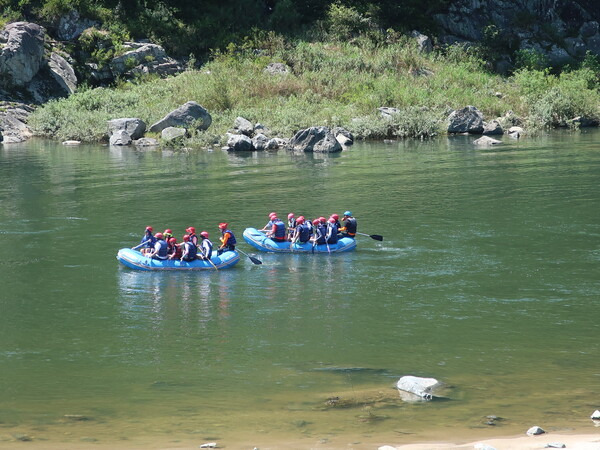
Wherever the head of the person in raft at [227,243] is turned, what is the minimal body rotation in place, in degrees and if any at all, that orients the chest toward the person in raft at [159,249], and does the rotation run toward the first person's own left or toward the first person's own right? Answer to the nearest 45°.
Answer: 0° — they already face them

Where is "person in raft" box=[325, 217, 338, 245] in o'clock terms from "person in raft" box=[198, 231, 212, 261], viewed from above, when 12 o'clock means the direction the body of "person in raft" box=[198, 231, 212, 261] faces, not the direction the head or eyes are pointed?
"person in raft" box=[325, 217, 338, 245] is roughly at 5 o'clock from "person in raft" box=[198, 231, 212, 261].

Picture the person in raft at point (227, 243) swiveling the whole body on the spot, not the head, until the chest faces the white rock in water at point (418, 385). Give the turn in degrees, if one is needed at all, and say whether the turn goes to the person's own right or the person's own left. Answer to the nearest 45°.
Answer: approximately 90° to the person's own left

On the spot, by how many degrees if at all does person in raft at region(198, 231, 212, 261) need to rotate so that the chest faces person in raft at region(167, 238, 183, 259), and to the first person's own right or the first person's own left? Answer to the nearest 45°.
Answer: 0° — they already face them

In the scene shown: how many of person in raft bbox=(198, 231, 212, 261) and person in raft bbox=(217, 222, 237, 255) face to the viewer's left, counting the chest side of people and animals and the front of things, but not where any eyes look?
2

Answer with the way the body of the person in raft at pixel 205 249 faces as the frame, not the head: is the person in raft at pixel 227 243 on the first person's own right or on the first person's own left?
on the first person's own right

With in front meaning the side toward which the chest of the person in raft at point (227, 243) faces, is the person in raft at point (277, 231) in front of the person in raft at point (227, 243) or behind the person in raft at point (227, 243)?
behind

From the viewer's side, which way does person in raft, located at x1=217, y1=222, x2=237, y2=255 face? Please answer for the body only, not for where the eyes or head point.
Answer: to the viewer's left

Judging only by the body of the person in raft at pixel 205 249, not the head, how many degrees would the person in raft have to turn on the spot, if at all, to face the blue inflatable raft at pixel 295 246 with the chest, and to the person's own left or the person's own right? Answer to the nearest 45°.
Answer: approximately 135° to the person's own right

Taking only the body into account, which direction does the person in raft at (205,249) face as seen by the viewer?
to the viewer's left

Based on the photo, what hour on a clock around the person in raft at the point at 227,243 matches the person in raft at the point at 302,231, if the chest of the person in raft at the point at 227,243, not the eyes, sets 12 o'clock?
the person in raft at the point at 302,231 is roughly at 5 o'clock from the person in raft at the point at 227,243.

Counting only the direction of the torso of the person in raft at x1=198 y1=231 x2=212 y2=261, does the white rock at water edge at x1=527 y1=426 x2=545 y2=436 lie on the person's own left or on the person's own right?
on the person's own left
